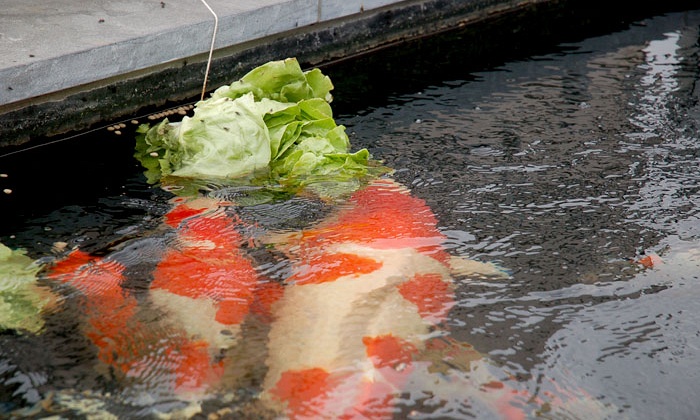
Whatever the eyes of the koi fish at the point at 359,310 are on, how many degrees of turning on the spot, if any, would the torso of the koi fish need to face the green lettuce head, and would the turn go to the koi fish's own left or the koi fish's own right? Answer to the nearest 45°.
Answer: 0° — it already faces it

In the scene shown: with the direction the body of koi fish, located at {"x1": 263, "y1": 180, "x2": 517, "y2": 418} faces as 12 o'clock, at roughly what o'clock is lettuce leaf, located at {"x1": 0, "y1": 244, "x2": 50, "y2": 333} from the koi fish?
The lettuce leaf is roughly at 9 o'clock from the koi fish.

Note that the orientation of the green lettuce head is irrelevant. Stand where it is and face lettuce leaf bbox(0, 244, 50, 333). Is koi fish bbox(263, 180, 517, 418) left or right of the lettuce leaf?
left

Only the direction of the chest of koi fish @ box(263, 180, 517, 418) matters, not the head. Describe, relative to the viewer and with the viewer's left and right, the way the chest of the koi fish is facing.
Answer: facing away from the viewer

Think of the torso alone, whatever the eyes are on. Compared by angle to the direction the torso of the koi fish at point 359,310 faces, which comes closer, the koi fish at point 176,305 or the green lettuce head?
the green lettuce head

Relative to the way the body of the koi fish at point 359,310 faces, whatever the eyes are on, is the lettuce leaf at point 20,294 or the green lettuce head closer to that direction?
the green lettuce head

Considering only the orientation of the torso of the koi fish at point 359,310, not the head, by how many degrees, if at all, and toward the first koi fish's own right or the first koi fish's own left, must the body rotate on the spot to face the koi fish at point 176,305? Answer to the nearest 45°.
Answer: approximately 90° to the first koi fish's own left
